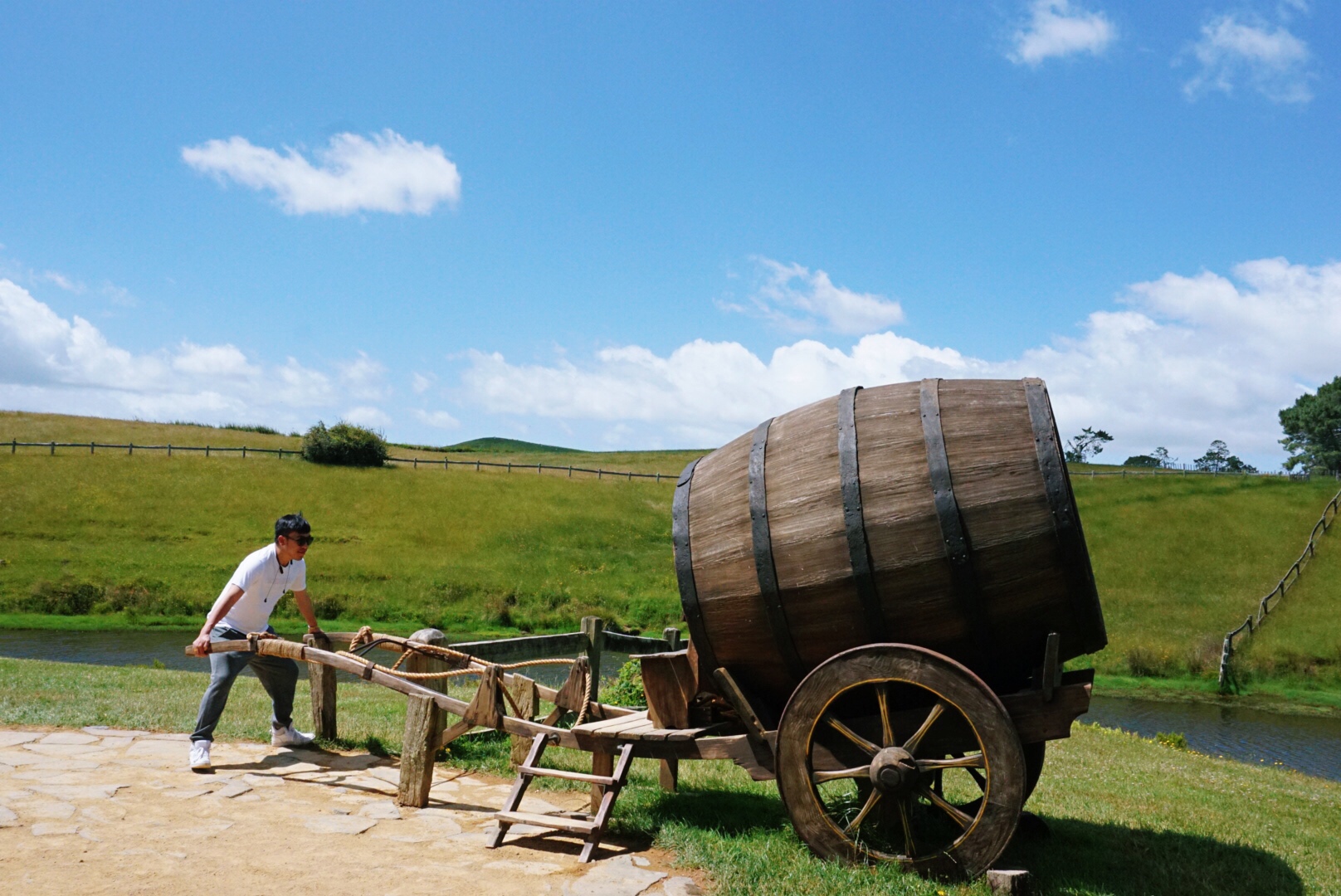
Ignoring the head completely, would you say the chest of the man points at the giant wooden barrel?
yes

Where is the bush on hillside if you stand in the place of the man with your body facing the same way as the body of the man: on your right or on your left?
on your left

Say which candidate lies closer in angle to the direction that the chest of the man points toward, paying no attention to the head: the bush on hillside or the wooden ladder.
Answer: the wooden ladder

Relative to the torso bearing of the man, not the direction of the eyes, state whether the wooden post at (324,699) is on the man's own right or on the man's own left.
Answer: on the man's own left

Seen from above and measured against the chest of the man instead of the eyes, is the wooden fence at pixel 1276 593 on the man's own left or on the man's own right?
on the man's own left

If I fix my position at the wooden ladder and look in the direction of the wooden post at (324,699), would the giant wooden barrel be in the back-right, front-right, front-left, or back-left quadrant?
back-right

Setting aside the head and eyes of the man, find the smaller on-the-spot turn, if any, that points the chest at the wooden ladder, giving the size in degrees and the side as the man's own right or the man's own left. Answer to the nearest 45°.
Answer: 0° — they already face it

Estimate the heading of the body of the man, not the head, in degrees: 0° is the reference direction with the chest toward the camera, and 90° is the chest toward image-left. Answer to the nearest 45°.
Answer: approximately 315°

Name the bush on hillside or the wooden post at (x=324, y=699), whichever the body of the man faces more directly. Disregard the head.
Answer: the wooden post
